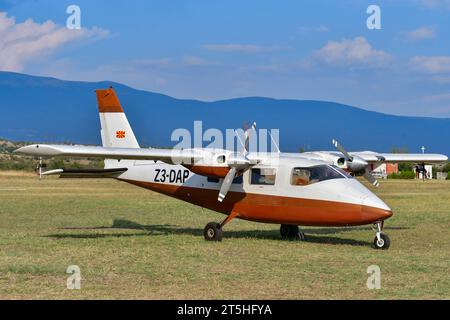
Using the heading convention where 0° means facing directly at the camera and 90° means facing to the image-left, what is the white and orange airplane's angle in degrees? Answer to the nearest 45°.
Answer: approximately 315°
